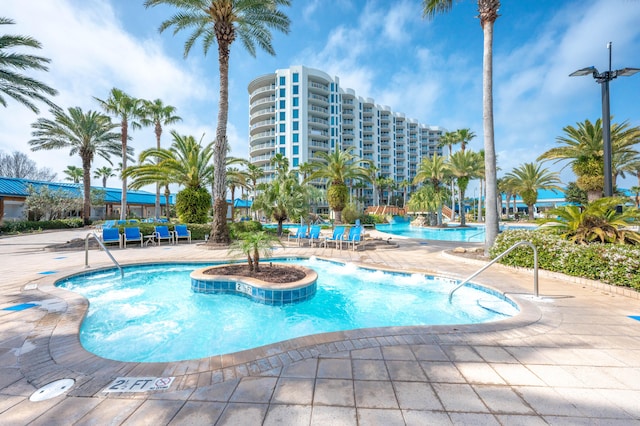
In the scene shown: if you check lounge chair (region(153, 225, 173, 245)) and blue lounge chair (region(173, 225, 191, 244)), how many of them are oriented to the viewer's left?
0

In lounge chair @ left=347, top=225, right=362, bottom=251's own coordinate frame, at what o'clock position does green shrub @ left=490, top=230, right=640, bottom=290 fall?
The green shrub is roughly at 9 o'clock from the lounge chair.

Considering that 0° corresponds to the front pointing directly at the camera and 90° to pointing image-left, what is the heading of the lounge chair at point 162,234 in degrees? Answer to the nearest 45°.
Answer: approximately 315°

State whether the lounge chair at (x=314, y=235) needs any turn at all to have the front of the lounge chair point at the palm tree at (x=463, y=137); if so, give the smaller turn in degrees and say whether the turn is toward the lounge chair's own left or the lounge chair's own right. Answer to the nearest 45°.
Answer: approximately 180°

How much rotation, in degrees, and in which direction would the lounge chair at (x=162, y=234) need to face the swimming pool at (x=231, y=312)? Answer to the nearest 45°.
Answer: approximately 45° to its right

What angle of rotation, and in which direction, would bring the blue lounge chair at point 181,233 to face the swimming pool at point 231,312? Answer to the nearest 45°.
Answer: approximately 45° to its right

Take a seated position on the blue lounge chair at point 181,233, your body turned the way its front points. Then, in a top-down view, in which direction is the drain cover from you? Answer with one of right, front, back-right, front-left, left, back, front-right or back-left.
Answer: front-right

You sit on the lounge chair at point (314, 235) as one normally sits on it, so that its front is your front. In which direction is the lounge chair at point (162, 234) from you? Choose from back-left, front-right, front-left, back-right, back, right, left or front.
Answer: front-right

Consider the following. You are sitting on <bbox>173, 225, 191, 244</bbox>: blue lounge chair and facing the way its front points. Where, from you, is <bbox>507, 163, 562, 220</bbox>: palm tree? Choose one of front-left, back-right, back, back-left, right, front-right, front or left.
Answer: front-left
